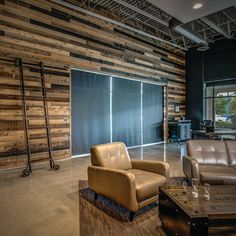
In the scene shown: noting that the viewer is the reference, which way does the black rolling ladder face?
facing the viewer and to the right of the viewer

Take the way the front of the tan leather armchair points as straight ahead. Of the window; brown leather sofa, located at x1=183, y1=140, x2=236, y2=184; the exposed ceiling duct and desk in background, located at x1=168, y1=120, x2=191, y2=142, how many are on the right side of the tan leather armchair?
0

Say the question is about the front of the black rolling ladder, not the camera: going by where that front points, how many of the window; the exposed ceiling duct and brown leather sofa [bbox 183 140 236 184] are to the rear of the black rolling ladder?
0

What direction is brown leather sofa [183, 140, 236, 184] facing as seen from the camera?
toward the camera

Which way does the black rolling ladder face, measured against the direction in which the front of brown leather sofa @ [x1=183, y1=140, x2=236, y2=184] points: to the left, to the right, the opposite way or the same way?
to the left

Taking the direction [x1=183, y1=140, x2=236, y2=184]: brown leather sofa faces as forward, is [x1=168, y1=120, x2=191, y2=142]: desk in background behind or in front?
behind

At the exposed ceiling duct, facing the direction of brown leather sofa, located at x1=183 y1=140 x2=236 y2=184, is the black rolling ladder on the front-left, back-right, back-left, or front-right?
front-right

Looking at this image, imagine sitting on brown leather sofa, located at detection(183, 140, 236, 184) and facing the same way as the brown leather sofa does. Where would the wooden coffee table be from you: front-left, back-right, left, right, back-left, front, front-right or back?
front

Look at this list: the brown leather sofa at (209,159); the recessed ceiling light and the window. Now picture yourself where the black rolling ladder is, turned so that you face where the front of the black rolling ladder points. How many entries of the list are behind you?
0

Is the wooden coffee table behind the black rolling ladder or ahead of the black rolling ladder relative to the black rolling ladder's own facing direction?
ahead

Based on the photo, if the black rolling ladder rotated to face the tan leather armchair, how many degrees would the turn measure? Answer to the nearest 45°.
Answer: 0° — it already faces it

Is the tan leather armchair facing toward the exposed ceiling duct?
no
